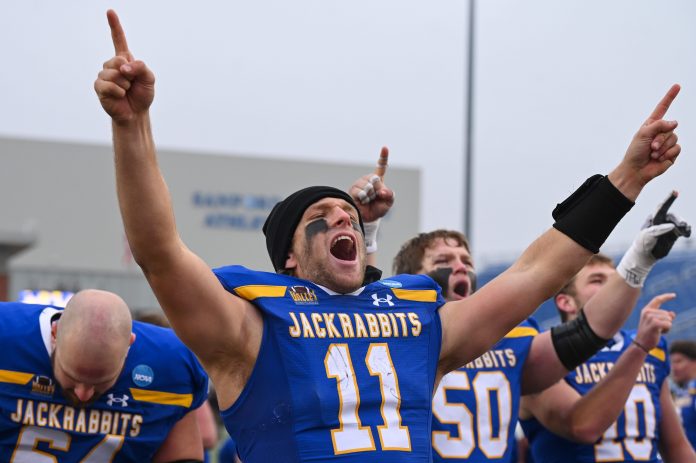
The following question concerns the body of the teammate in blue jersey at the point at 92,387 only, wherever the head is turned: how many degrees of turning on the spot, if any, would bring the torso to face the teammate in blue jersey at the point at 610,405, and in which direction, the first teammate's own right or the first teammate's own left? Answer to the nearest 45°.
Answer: approximately 90° to the first teammate's own left

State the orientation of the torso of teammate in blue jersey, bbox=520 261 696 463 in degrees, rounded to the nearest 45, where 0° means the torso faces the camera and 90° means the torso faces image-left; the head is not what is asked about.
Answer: approximately 315°

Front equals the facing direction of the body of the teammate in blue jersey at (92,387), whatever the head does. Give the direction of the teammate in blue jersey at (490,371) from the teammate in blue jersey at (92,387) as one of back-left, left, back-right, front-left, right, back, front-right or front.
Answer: left

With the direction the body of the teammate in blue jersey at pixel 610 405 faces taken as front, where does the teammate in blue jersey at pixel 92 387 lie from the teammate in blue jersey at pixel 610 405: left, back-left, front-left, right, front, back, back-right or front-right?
right

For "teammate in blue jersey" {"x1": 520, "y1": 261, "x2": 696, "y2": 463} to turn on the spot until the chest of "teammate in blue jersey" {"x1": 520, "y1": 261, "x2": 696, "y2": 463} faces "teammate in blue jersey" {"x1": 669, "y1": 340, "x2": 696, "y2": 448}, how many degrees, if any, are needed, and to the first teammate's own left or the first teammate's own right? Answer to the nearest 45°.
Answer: approximately 135° to the first teammate's own left

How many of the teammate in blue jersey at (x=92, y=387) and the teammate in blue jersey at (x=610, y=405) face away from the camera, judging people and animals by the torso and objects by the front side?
0

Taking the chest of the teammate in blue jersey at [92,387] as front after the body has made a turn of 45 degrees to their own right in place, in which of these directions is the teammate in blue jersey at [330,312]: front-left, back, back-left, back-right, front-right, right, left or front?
left

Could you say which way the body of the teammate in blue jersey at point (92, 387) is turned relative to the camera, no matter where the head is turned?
toward the camera
